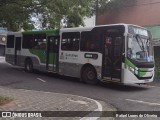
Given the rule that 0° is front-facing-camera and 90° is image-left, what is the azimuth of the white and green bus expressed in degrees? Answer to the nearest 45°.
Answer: approximately 315°

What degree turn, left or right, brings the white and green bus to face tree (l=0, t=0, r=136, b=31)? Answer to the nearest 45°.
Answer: approximately 180°
